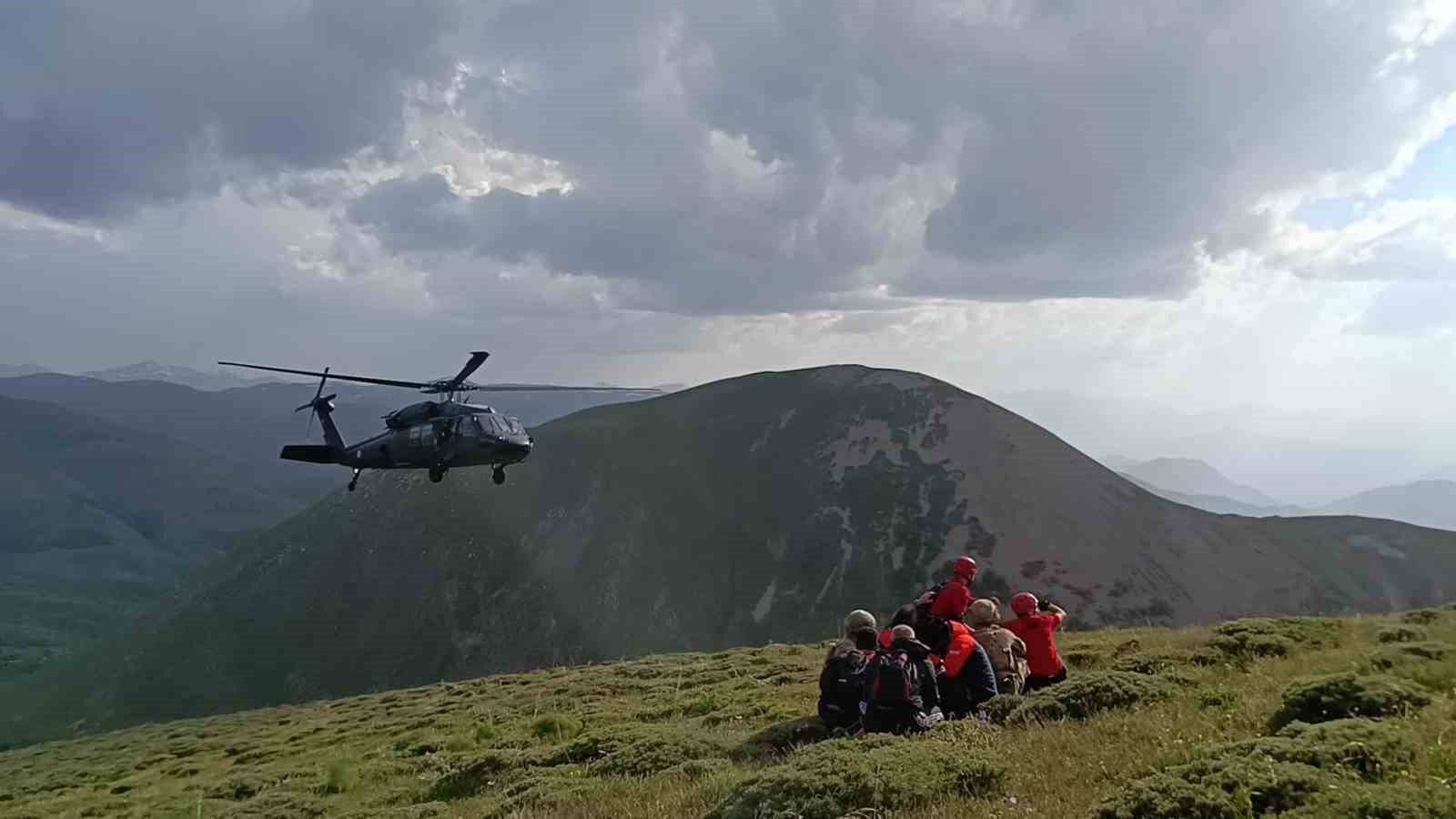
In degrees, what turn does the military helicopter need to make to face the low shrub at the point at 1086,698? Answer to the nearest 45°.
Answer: approximately 45° to its right

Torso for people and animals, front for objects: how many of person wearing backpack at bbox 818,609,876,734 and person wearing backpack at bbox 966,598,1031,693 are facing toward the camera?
0

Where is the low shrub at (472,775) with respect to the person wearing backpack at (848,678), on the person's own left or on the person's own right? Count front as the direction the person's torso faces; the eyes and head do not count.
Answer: on the person's own left

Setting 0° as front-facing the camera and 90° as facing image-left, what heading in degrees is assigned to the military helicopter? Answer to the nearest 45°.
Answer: approximately 315°

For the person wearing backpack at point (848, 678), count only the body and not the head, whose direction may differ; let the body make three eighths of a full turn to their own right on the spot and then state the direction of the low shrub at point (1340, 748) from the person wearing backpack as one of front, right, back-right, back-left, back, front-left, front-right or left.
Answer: front-left

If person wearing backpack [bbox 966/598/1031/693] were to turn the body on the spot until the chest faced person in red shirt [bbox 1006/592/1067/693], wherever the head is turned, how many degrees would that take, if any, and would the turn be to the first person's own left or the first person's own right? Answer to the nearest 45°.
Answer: approximately 90° to the first person's own right

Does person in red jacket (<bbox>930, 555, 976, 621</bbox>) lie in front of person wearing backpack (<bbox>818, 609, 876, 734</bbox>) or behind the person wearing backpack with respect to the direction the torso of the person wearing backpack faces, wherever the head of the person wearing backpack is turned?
in front

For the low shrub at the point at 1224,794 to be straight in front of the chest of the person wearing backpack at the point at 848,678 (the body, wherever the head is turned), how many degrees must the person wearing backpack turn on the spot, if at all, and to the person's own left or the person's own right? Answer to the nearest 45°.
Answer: approximately 90° to the person's own right

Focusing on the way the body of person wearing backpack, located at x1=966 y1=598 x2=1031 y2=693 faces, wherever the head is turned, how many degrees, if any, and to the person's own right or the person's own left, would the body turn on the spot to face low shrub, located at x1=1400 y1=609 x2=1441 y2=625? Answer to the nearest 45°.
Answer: approximately 90° to the person's own right

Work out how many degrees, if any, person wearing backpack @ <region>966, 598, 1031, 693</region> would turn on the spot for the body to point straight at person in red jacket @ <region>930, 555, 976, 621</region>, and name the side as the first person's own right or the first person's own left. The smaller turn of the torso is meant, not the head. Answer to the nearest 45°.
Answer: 0° — they already face them

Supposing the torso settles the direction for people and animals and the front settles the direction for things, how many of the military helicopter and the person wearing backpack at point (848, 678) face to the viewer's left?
0

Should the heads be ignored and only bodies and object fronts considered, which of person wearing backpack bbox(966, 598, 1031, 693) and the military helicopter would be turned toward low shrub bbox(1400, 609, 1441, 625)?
the military helicopter

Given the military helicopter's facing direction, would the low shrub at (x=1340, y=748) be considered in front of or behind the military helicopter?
in front

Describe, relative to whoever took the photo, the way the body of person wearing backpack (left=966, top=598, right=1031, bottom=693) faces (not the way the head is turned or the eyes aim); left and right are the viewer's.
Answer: facing away from the viewer and to the left of the viewer

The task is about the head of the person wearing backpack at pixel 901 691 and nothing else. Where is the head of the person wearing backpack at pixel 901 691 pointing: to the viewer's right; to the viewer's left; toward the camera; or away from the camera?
away from the camera

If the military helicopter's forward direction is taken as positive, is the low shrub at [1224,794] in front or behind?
in front

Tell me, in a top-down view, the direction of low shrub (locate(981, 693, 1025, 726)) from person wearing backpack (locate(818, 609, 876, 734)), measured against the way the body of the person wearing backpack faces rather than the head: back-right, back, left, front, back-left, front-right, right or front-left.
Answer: front-right
